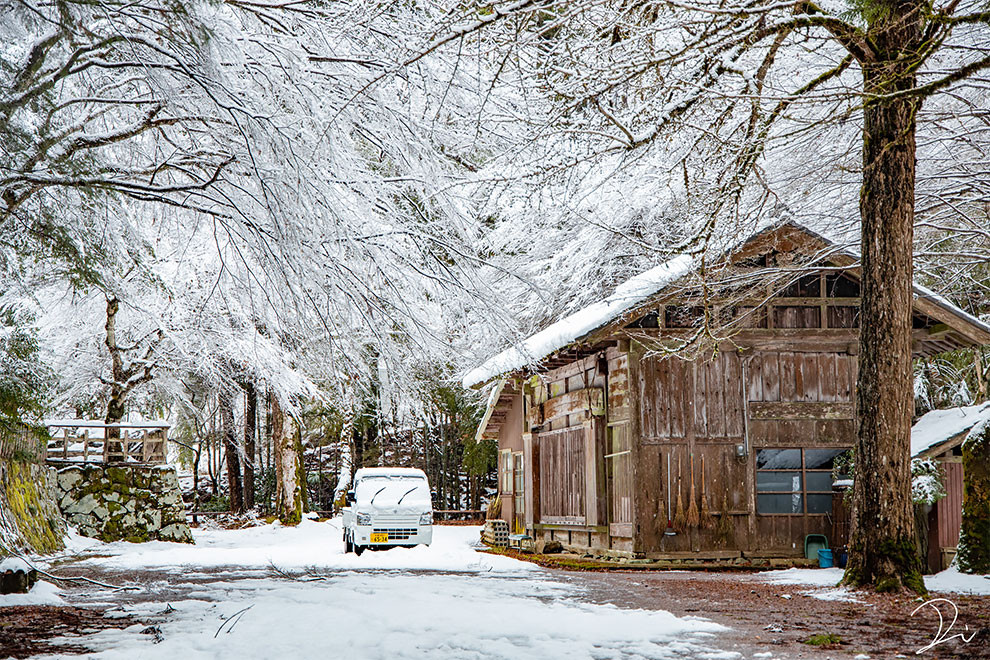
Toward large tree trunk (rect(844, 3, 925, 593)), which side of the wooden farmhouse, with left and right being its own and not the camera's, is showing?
left

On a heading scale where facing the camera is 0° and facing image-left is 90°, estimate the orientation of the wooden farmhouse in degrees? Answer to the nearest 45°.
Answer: approximately 90°

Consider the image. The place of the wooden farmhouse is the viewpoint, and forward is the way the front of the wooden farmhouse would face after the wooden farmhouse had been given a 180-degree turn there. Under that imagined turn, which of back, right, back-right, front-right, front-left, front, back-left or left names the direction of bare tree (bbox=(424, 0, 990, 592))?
right
